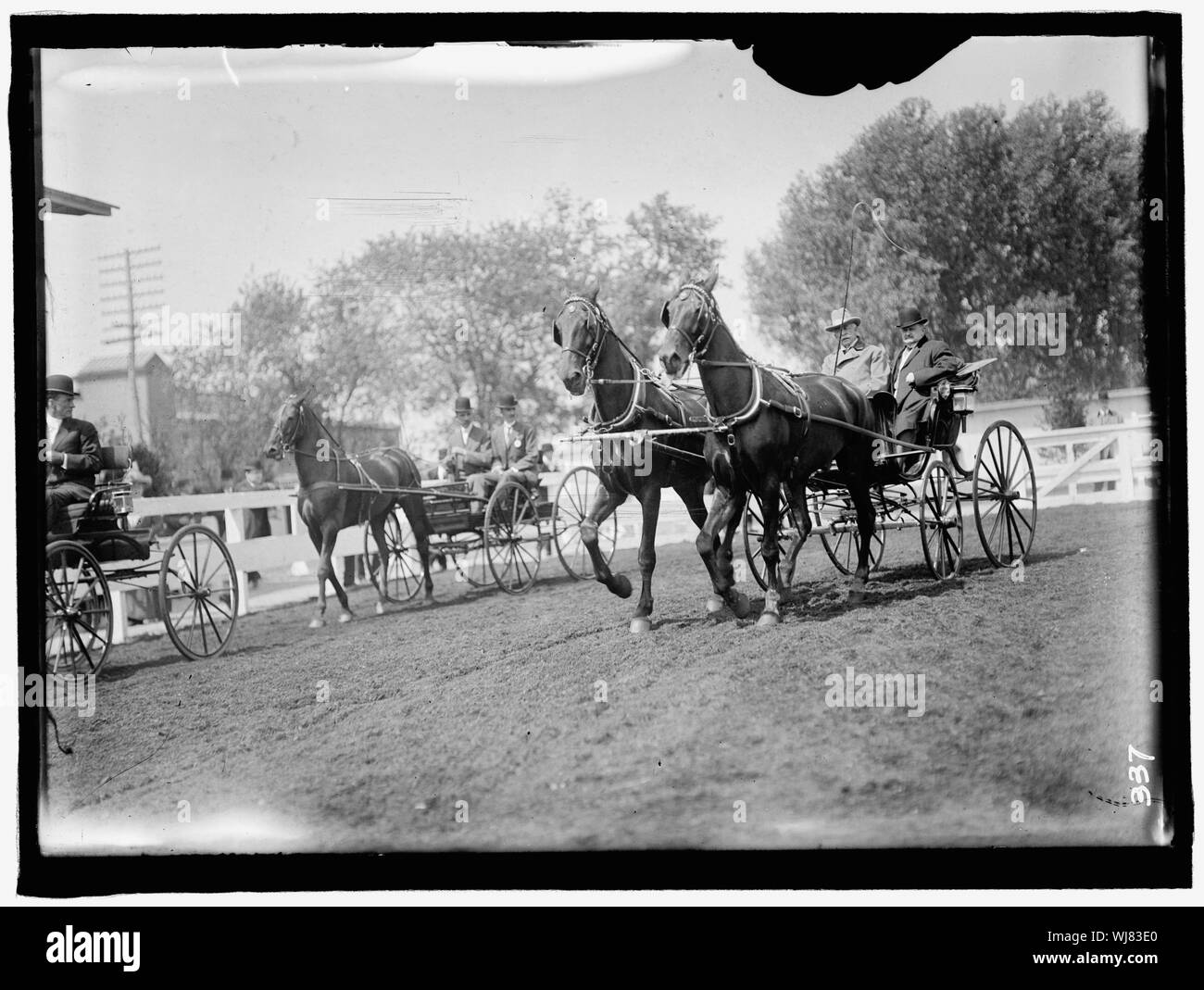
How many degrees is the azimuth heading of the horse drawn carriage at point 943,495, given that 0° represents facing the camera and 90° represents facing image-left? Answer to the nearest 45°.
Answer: approximately 45°

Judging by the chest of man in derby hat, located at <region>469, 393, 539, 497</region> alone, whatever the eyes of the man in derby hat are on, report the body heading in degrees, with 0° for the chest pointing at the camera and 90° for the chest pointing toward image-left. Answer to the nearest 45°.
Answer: approximately 45°

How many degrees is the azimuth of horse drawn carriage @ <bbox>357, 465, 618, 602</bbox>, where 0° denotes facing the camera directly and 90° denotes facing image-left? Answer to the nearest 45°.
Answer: approximately 45°

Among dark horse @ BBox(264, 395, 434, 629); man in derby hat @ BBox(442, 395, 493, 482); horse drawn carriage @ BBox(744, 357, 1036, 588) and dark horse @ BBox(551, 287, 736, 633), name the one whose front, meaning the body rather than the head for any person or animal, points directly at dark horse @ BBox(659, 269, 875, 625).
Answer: the horse drawn carriage

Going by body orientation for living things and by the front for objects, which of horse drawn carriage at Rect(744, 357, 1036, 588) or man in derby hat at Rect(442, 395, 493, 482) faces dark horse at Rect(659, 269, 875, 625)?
the horse drawn carriage

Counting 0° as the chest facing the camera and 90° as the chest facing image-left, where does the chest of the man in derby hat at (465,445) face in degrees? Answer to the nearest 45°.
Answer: approximately 45°

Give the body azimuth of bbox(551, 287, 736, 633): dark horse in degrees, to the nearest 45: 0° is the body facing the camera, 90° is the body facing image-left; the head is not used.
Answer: approximately 45°
